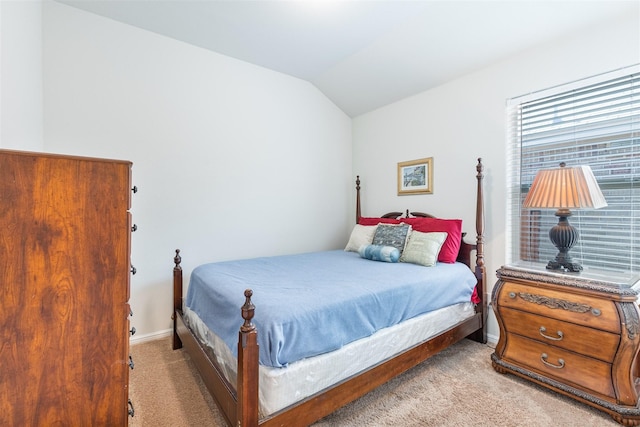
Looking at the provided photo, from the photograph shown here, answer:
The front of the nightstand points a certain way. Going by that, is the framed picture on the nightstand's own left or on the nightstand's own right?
on the nightstand's own right

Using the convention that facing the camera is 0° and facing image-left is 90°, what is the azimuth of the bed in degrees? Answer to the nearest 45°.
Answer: approximately 45°

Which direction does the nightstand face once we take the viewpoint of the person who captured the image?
facing the viewer and to the left of the viewer

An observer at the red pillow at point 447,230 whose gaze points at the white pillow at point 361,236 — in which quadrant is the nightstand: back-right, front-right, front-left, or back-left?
back-left

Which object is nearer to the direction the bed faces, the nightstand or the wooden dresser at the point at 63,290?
the wooden dresser

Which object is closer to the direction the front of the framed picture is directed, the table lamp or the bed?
the bed

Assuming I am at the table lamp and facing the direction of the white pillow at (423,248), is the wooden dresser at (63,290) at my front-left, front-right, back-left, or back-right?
front-left

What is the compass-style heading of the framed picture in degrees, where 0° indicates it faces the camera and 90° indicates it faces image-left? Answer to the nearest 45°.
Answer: approximately 45°

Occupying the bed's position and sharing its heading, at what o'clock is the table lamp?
The table lamp is roughly at 7 o'clock from the bed.

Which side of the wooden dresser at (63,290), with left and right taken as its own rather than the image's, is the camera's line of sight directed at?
right

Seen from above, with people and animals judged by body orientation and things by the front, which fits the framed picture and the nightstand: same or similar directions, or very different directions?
same or similar directions

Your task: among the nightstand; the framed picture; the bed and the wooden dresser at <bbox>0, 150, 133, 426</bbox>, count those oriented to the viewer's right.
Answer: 1

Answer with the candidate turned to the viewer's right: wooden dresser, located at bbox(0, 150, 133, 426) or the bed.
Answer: the wooden dresser
